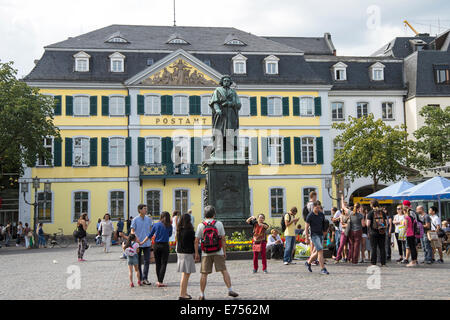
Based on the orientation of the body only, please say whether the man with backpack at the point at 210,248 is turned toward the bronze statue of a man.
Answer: yes

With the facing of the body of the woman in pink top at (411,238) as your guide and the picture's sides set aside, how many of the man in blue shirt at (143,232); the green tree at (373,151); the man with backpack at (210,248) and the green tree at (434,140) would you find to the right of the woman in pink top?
2

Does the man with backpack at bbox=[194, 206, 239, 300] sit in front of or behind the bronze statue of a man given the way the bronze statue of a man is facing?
in front

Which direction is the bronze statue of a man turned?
toward the camera

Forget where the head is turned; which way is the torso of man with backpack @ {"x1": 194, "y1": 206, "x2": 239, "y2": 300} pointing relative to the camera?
away from the camera

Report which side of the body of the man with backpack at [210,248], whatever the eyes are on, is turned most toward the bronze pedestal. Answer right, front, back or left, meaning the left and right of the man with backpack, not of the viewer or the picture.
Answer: front

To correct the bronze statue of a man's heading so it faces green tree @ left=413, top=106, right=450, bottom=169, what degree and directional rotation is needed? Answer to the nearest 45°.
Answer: approximately 135° to its left

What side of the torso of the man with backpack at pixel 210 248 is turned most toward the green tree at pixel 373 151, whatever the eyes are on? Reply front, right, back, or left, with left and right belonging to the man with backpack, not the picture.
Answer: front

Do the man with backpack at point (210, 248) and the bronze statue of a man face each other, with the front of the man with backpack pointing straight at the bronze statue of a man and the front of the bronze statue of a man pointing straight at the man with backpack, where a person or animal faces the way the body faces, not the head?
yes
